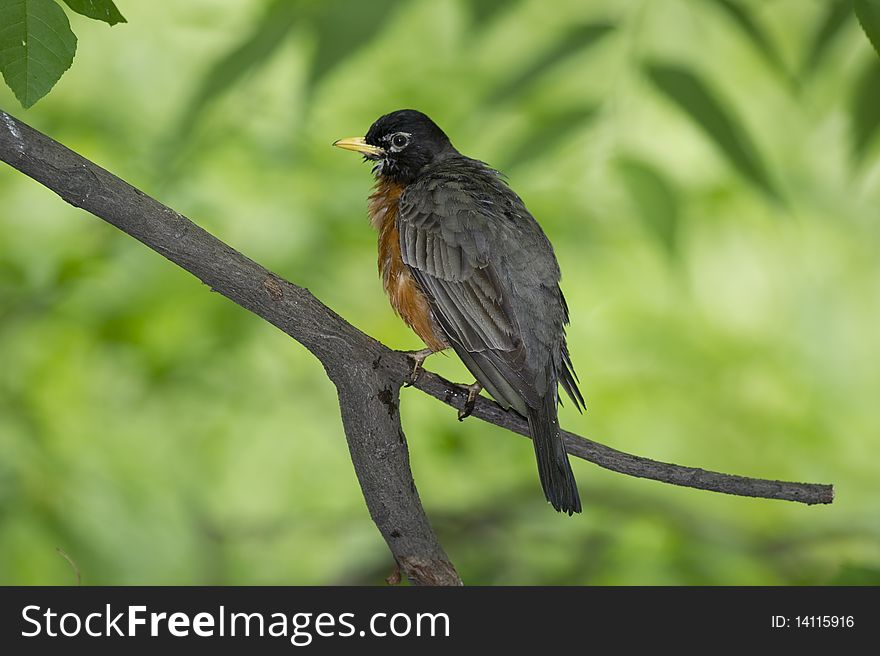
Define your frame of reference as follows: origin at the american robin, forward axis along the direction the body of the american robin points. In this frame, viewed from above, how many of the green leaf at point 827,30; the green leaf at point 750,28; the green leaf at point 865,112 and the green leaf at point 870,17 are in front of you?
0

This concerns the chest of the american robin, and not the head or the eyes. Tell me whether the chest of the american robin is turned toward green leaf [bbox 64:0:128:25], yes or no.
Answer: yes

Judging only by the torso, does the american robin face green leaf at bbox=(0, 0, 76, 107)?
no

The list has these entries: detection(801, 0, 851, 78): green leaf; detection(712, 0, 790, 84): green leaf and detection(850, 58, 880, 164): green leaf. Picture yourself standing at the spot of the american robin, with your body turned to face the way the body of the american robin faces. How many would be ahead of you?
0

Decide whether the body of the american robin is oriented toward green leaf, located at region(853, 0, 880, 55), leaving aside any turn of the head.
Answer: no

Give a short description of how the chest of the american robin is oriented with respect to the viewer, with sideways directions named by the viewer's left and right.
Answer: facing away from the viewer and to the left of the viewer

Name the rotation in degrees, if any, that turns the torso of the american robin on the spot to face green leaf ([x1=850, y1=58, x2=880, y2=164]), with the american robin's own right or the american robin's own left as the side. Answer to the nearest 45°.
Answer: approximately 135° to the american robin's own right
